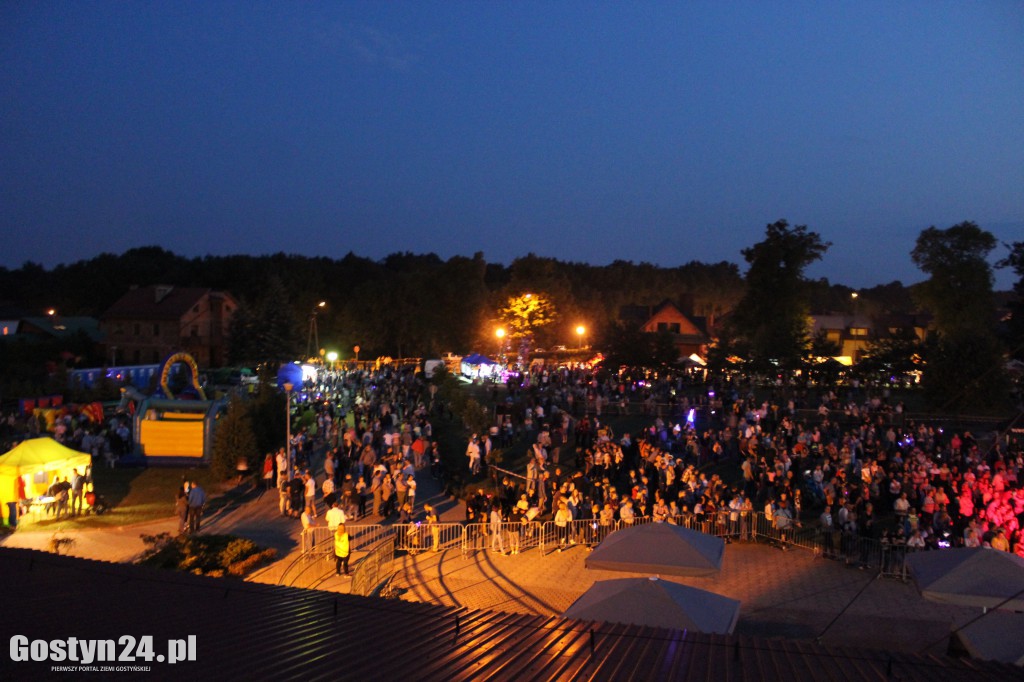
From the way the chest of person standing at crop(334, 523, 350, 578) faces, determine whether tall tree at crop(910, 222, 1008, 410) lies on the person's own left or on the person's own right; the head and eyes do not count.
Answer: on the person's own right

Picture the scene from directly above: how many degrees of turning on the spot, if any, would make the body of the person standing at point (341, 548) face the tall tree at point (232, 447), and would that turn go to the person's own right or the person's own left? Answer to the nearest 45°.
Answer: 0° — they already face it

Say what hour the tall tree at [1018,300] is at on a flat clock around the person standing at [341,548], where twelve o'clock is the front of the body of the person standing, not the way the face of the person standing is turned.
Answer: The tall tree is roughly at 2 o'clock from the person standing.

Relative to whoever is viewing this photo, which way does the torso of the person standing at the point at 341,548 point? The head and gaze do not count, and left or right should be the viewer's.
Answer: facing away from the viewer

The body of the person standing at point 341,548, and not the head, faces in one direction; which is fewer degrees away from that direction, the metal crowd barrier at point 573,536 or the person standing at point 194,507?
the person standing

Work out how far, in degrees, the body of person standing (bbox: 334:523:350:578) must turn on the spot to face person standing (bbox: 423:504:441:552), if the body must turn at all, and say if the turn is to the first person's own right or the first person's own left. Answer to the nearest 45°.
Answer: approximately 135° to the first person's own left

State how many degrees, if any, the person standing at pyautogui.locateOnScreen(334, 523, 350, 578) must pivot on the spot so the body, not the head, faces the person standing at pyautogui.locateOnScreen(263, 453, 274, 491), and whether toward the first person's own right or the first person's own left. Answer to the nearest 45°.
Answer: approximately 180°
